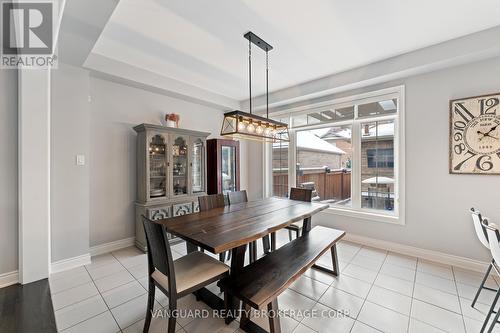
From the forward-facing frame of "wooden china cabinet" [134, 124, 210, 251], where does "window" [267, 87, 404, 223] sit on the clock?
The window is roughly at 11 o'clock from the wooden china cabinet.

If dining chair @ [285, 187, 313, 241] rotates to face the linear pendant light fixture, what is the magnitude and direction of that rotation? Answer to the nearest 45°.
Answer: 0° — it already faces it

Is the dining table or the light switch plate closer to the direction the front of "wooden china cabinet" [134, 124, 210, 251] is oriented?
the dining table

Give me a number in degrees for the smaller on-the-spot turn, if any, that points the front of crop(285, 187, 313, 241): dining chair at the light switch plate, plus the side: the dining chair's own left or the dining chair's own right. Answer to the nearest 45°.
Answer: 0° — it already faces it

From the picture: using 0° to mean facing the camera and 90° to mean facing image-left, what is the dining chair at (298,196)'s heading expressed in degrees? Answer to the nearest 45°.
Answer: approximately 45°

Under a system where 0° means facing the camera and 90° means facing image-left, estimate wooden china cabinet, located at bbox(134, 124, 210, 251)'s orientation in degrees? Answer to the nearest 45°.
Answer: approximately 315°

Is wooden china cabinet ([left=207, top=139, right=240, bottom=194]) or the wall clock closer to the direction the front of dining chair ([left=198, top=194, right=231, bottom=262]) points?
the wall clock

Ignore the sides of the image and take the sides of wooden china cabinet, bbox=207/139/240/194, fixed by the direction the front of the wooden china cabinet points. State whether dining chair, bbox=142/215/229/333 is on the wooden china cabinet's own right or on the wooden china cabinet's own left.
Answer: on the wooden china cabinet's own right

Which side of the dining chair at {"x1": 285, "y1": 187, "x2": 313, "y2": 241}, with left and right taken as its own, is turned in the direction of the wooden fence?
back

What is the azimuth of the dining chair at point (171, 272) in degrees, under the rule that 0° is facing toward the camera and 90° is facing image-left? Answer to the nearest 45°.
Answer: approximately 225°

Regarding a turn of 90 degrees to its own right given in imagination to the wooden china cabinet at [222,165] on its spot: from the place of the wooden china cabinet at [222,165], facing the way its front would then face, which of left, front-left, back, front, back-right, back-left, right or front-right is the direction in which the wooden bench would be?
front-left

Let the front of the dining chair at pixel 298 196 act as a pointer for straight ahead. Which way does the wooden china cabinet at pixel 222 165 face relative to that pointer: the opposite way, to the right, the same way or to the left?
to the left

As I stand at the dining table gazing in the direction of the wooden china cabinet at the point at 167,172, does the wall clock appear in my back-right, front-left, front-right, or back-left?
back-right
